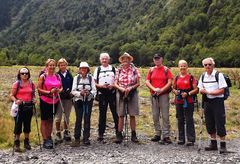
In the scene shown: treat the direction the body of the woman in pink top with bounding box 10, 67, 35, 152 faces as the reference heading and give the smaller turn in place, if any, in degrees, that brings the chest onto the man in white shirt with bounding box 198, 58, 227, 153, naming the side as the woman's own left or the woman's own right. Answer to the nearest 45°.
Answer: approximately 90° to the woman's own left

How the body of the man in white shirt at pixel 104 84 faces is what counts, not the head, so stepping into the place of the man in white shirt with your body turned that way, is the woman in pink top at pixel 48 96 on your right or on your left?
on your right

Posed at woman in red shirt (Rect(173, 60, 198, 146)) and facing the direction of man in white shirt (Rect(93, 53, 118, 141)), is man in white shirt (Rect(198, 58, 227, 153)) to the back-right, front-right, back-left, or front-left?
back-left

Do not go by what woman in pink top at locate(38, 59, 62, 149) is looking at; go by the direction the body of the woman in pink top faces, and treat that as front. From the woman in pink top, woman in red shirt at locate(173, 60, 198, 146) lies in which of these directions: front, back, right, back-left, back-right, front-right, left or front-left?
front-left

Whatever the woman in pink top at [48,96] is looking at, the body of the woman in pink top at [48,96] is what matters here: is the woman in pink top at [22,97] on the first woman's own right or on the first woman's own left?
on the first woman's own right

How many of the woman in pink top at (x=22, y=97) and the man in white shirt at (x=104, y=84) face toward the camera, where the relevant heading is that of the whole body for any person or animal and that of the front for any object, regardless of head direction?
2

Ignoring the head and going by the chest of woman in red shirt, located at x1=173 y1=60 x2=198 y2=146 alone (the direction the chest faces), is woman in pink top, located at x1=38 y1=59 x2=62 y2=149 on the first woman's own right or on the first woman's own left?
on the first woman's own right

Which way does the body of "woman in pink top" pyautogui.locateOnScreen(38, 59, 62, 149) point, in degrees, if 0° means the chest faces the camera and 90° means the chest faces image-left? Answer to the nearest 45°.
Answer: approximately 315°

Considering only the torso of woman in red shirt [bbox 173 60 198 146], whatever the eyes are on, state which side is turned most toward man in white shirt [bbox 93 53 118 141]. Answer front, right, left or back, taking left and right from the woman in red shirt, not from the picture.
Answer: right
